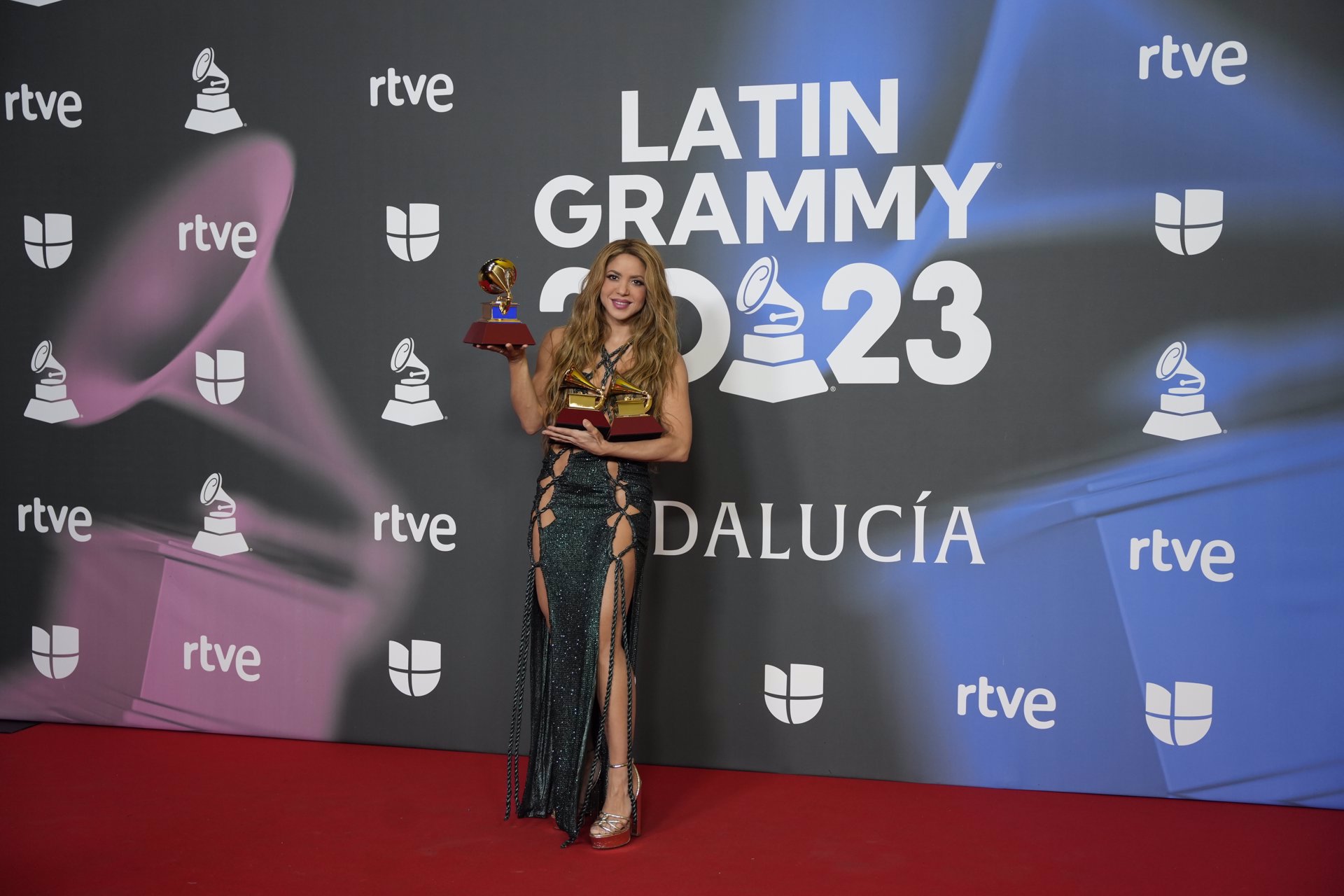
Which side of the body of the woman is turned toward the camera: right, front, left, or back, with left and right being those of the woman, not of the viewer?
front
